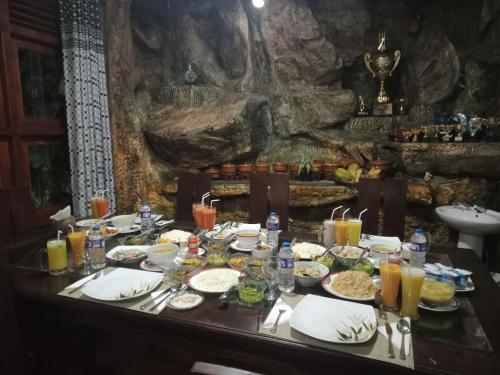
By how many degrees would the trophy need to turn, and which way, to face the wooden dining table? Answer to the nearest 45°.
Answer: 0° — it already faces it

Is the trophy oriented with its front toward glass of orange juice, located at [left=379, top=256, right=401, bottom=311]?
yes

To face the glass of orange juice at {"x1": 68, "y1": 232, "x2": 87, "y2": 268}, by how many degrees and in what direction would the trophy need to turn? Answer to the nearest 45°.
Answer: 0° — it already faces it

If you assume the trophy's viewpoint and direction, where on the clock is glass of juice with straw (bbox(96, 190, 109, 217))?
The glass of juice with straw is roughly at 1 o'clock from the trophy.

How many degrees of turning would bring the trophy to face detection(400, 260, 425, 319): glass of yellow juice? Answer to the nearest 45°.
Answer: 0° — it already faces it

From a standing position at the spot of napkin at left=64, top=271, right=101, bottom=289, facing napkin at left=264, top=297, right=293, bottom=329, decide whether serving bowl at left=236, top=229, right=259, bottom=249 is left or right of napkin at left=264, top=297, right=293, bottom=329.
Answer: left

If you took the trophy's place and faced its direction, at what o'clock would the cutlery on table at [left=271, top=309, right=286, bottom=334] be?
The cutlery on table is roughly at 12 o'clock from the trophy.

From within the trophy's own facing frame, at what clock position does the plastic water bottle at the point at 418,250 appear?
The plastic water bottle is roughly at 12 o'clock from the trophy.

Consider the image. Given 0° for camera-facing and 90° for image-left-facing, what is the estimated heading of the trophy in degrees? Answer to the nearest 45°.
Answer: approximately 0°

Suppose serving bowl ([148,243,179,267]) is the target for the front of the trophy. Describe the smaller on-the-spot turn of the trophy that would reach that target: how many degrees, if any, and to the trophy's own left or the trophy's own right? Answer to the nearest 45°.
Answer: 0° — it already faces it
